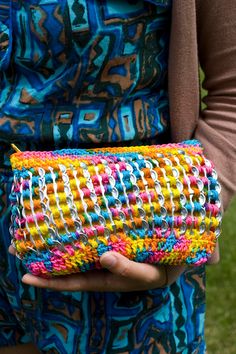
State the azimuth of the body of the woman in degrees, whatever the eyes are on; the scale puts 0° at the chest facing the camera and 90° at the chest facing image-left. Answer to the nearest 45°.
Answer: approximately 0°
